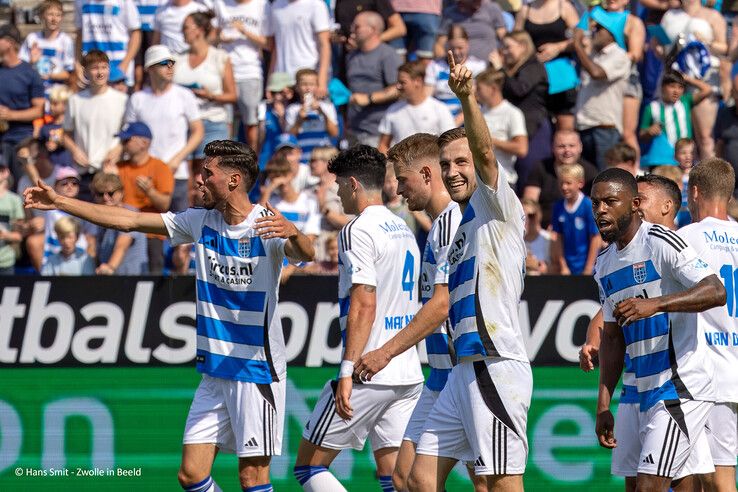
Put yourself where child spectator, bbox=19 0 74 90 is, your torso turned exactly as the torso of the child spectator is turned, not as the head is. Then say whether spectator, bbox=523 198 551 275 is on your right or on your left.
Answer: on your left

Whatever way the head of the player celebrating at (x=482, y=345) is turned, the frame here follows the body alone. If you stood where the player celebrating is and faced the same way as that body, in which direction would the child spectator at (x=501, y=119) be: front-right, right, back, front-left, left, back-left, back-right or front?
back-right

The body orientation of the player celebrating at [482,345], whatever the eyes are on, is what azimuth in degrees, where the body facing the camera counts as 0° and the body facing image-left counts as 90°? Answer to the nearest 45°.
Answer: approximately 45°

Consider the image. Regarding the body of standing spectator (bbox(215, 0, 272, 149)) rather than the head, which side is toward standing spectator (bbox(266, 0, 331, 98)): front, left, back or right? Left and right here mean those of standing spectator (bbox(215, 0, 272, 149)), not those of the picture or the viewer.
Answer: left

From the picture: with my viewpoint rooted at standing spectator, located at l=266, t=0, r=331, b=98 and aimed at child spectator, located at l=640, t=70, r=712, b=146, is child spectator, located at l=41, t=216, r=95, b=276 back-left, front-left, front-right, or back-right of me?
back-right

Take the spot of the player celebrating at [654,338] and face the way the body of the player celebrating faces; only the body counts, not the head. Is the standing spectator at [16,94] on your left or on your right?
on your right
